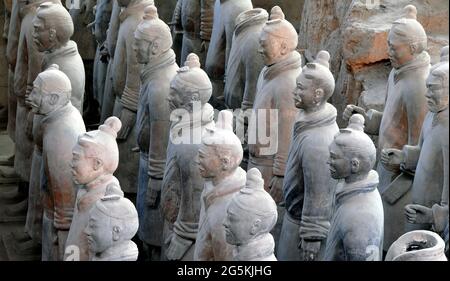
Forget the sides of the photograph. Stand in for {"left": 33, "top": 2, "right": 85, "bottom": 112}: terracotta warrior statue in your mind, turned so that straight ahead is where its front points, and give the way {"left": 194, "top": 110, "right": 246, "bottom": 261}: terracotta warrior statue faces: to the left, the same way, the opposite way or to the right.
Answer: the same way

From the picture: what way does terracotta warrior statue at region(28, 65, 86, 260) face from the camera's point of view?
to the viewer's left

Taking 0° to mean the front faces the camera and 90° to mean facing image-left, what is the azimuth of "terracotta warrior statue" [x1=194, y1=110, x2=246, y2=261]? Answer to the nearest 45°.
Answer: approximately 90°

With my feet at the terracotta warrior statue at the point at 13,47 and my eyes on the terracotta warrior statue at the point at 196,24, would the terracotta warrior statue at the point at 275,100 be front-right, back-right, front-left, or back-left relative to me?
front-right

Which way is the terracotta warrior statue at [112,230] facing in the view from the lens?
facing to the left of the viewer

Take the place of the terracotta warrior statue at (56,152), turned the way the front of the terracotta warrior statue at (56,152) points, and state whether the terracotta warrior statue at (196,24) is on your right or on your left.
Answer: on your right

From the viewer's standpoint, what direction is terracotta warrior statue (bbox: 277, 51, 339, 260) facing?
to the viewer's left

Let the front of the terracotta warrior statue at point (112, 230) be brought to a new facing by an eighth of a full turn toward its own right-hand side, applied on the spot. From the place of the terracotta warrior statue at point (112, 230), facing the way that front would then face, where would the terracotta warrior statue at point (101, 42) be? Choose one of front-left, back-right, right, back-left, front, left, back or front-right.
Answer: front-right

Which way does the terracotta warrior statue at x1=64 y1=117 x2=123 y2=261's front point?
to the viewer's left

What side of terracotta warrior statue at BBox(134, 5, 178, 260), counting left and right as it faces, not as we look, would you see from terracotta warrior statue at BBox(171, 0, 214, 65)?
right

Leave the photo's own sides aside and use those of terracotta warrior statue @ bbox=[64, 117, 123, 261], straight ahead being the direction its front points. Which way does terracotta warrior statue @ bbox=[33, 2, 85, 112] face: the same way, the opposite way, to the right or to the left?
the same way

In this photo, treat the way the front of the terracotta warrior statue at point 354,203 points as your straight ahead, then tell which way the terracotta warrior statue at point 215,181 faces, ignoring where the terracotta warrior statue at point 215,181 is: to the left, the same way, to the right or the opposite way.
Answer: the same way

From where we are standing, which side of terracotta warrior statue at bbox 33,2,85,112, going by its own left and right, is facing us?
left

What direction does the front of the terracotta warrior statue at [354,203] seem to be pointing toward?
to the viewer's left

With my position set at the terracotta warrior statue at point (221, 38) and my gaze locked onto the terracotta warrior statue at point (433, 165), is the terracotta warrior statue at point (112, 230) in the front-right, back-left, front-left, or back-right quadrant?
front-right

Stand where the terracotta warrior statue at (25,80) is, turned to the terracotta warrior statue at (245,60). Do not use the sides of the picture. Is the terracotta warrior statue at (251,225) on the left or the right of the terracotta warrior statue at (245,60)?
right

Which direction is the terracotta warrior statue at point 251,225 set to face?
to the viewer's left
